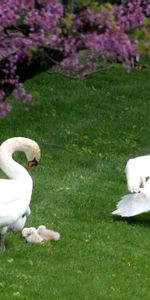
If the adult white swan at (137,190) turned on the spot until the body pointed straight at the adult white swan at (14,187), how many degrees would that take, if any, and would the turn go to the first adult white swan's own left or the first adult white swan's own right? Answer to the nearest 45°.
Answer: approximately 135° to the first adult white swan's own right

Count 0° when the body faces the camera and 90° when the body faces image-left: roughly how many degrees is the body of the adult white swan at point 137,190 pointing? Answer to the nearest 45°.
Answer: approximately 270°

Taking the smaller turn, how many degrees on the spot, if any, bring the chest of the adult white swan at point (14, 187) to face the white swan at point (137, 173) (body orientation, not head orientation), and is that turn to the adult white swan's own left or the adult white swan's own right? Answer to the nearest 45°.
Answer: approximately 45° to the adult white swan's own left

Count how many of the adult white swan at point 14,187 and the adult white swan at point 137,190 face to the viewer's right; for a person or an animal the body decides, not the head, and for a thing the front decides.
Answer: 2

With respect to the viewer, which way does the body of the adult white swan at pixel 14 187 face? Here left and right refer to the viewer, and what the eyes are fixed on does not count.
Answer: facing to the right of the viewer
